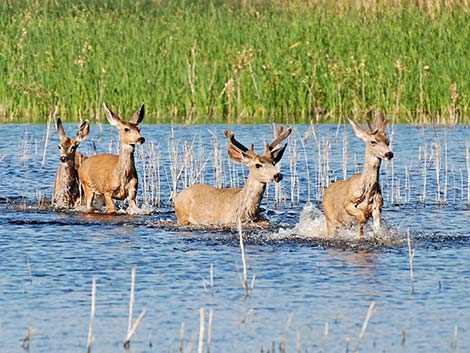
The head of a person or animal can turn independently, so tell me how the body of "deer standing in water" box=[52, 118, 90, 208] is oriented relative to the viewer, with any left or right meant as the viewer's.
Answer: facing the viewer

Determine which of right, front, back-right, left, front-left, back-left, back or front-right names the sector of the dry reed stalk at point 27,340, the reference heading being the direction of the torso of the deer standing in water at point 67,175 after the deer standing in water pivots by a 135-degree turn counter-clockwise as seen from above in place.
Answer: back-right

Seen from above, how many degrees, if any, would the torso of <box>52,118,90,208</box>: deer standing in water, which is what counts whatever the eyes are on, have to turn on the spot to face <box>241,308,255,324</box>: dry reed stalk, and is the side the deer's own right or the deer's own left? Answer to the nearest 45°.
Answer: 0° — it already faces it

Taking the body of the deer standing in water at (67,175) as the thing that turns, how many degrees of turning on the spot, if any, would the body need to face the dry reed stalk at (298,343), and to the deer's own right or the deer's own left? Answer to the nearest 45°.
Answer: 0° — it already faces it

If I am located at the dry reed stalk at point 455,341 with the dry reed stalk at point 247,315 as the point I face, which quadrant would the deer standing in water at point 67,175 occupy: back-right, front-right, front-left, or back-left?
front-right
